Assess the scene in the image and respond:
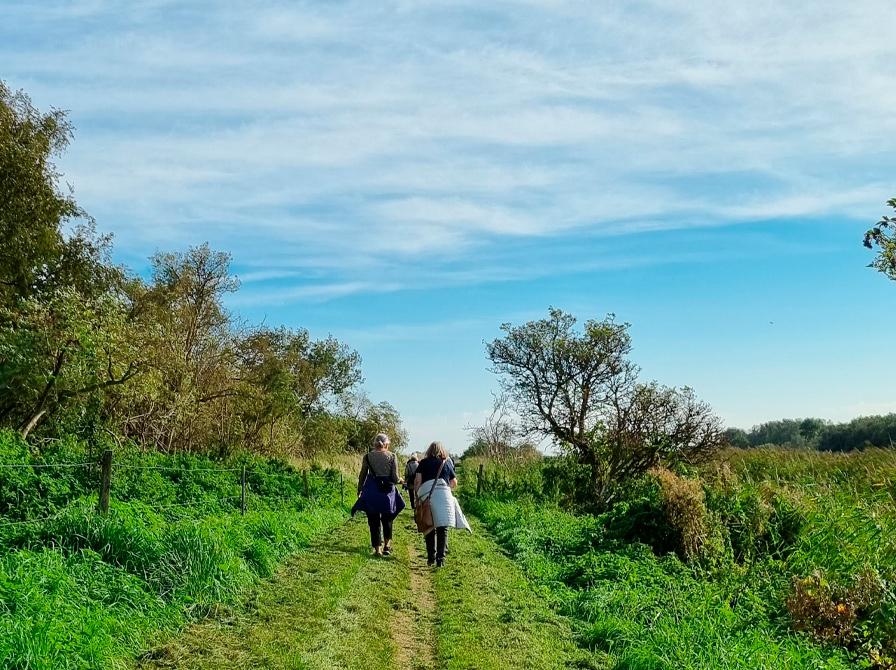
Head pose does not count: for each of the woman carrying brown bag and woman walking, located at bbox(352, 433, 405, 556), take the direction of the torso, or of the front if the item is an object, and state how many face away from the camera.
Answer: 2

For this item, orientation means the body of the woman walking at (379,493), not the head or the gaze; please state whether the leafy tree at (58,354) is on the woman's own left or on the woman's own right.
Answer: on the woman's own left

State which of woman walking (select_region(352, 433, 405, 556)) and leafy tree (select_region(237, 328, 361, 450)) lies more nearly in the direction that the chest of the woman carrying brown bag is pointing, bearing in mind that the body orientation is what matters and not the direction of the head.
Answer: the leafy tree

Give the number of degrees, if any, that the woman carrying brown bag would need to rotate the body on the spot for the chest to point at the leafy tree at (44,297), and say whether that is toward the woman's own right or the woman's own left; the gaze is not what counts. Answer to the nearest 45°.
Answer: approximately 45° to the woman's own left

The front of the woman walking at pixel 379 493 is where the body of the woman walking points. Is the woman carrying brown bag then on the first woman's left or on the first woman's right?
on the first woman's right

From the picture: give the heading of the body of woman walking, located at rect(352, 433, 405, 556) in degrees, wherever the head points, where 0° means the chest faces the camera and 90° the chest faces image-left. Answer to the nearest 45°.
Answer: approximately 180°

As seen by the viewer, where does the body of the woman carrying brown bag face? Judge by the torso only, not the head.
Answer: away from the camera
